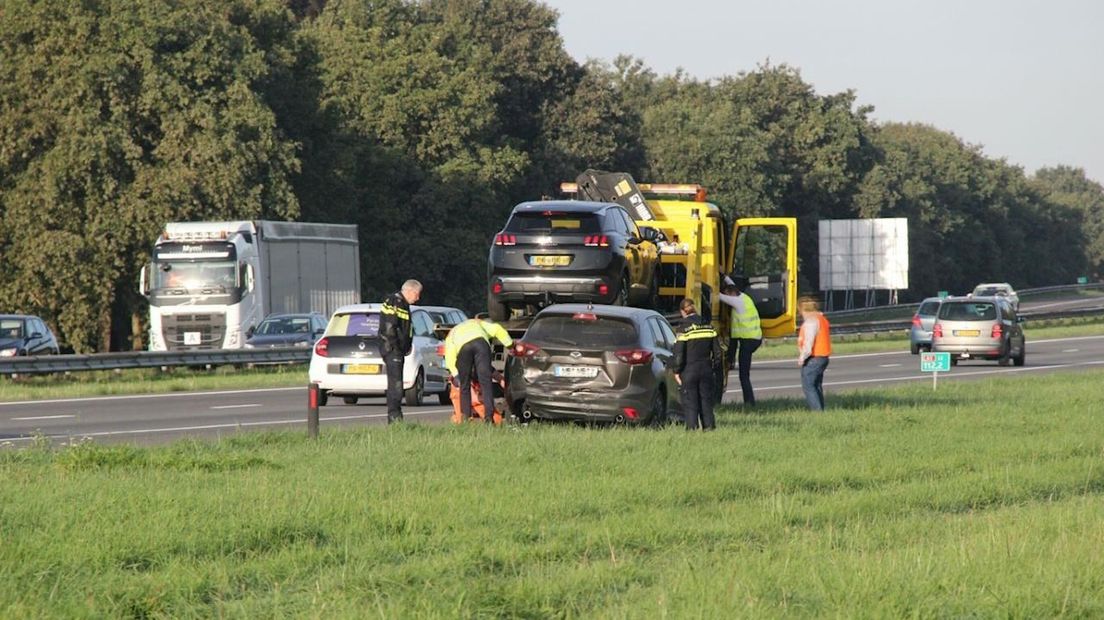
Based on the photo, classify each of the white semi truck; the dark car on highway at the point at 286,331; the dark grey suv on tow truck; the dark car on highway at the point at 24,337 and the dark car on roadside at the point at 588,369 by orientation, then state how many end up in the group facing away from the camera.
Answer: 2

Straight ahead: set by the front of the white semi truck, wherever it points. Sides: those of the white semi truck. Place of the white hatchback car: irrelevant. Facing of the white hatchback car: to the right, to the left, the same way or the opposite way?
the opposite way

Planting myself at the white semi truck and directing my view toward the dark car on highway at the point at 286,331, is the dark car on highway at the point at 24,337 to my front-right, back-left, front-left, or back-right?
back-right

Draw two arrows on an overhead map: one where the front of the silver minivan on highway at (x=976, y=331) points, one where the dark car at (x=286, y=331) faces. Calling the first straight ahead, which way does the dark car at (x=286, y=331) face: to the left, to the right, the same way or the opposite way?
the opposite way

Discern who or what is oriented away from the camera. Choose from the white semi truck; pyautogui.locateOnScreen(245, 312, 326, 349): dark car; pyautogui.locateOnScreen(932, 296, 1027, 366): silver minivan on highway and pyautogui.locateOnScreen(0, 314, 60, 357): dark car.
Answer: pyautogui.locateOnScreen(932, 296, 1027, 366): silver minivan on highway

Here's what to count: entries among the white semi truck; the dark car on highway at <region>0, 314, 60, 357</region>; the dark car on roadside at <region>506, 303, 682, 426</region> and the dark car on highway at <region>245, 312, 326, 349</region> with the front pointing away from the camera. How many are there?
1

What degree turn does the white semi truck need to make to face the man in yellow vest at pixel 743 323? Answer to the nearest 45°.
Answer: approximately 90° to its left

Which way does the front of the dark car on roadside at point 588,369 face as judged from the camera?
facing away from the viewer

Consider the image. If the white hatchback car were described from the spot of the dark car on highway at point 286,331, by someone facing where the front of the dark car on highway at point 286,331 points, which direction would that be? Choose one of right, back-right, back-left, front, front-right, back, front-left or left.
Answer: front-left

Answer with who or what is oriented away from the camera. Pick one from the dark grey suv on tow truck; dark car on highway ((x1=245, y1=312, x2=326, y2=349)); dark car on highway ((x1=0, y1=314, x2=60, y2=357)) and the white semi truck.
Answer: the dark grey suv on tow truck

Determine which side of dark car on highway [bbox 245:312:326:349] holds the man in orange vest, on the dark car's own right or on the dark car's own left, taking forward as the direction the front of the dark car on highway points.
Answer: on the dark car's own left

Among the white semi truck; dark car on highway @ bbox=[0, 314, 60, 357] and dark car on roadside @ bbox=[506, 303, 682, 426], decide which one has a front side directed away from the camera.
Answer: dark car on roadside @ bbox=[506, 303, 682, 426]

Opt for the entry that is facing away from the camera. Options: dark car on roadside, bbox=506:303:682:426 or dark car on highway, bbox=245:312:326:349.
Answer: dark car on roadside, bbox=506:303:682:426

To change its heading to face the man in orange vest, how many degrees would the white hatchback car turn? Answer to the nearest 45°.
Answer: approximately 90° to its right

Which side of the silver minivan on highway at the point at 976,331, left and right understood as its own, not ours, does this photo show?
back
